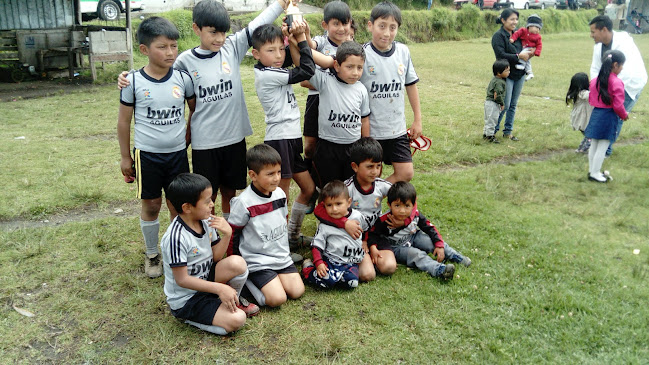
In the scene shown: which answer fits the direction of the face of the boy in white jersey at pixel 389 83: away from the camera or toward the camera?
toward the camera

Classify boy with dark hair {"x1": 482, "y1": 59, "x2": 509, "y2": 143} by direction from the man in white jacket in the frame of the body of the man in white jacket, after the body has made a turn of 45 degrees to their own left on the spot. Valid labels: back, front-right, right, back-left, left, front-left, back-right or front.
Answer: right

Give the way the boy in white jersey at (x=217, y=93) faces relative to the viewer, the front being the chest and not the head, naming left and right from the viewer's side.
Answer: facing the viewer

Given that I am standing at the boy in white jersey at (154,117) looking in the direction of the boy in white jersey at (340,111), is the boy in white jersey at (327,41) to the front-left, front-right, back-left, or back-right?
front-left

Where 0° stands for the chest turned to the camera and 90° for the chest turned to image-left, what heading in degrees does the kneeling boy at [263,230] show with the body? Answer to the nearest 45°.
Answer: approximately 315°

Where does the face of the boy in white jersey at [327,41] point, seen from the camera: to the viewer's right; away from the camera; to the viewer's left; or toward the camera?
toward the camera

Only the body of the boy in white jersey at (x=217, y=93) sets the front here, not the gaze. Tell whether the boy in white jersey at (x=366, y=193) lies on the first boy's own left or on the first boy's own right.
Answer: on the first boy's own left

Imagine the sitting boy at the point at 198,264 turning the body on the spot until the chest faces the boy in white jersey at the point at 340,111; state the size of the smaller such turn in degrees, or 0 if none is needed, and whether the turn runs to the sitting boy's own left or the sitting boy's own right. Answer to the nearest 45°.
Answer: approximately 90° to the sitting boy's own left

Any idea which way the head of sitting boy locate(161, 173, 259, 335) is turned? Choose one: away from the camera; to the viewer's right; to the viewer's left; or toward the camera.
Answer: to the viewer's right

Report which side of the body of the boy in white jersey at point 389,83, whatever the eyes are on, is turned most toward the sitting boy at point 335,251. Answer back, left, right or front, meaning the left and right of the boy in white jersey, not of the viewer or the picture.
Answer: front

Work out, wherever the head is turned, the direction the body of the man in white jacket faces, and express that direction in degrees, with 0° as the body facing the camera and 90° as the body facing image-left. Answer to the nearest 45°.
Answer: approximately 45°

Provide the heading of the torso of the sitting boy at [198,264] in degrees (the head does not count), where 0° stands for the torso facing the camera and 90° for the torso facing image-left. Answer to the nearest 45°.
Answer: approximately 315°

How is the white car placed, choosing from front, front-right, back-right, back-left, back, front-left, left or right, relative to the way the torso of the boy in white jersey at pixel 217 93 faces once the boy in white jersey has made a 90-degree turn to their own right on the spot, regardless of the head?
right

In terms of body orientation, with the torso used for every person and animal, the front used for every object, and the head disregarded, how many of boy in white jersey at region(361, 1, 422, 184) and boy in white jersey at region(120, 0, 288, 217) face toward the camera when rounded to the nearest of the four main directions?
2

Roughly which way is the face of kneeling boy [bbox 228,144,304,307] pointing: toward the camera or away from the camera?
toward the camera

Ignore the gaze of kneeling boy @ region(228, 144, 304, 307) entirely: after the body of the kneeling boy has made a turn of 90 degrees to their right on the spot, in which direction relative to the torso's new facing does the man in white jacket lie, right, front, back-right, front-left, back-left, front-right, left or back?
back

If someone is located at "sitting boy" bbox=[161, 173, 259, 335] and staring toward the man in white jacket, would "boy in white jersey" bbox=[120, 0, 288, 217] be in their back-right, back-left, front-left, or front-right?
front-left

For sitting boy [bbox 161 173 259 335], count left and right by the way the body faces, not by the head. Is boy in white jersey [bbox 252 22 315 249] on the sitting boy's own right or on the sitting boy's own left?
on the sitting boy's own left

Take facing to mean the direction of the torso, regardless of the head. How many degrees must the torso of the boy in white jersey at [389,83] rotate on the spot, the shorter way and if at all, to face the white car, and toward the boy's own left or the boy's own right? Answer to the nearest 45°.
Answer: approximately 135° to the boy's own right
